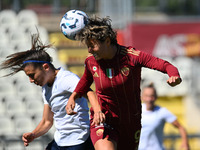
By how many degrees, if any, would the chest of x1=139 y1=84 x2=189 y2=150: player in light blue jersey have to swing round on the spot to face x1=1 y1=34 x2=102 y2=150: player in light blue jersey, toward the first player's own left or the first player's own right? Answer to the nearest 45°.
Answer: approximately 45° to the first player's own right

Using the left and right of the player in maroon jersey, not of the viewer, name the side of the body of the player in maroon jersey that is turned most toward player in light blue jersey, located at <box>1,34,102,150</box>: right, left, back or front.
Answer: right

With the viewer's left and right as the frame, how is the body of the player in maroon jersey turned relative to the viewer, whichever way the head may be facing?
facing the viewer and to the left of the viewer

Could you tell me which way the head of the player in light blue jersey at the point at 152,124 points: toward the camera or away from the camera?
toward the camera

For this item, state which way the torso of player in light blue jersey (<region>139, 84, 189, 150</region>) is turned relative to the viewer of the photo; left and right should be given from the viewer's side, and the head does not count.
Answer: facing the viewer

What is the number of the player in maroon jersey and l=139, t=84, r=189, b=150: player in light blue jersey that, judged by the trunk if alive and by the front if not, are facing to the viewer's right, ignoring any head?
0

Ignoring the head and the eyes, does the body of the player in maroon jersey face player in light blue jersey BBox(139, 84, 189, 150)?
no
